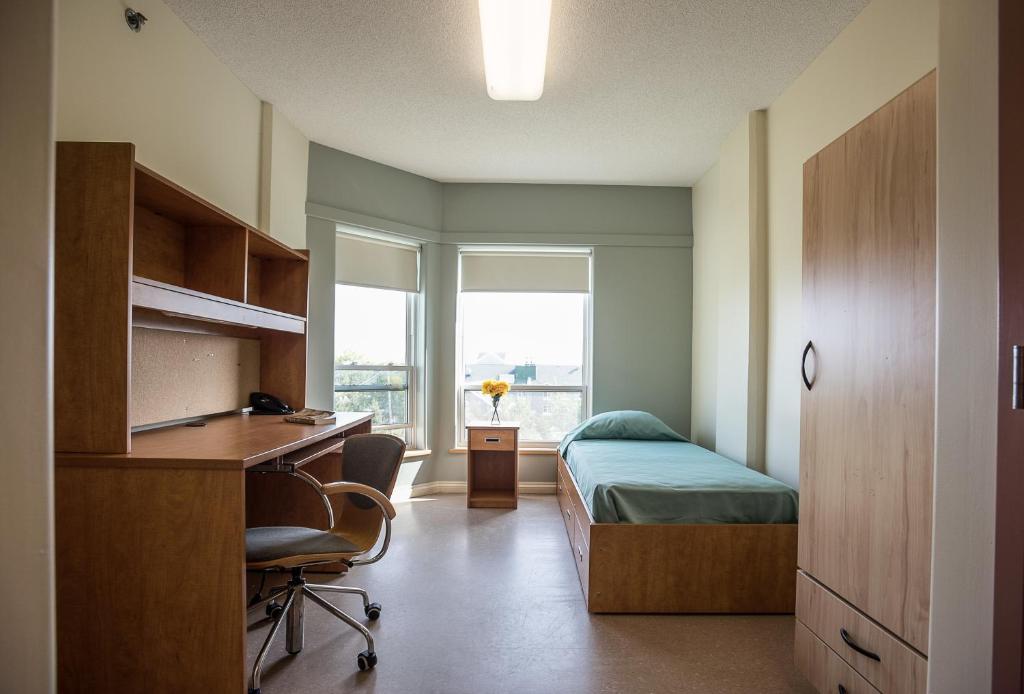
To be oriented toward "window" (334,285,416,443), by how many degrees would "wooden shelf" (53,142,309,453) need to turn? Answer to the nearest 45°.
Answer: approximately 90° to its left

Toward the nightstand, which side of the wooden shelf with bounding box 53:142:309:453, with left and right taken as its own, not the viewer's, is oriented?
left

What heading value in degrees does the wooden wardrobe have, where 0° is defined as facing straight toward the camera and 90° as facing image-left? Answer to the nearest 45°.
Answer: approximately 45°

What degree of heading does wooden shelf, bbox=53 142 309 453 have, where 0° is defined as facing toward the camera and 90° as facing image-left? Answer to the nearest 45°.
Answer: approximately 315°

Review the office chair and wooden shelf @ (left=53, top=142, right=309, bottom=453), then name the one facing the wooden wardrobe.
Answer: the wooden shelf

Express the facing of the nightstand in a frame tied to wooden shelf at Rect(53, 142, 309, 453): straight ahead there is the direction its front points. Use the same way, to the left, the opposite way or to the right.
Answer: to the right

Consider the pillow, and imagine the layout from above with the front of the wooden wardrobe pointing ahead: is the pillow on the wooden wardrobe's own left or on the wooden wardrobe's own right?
on the wooden wardrobe's own right
